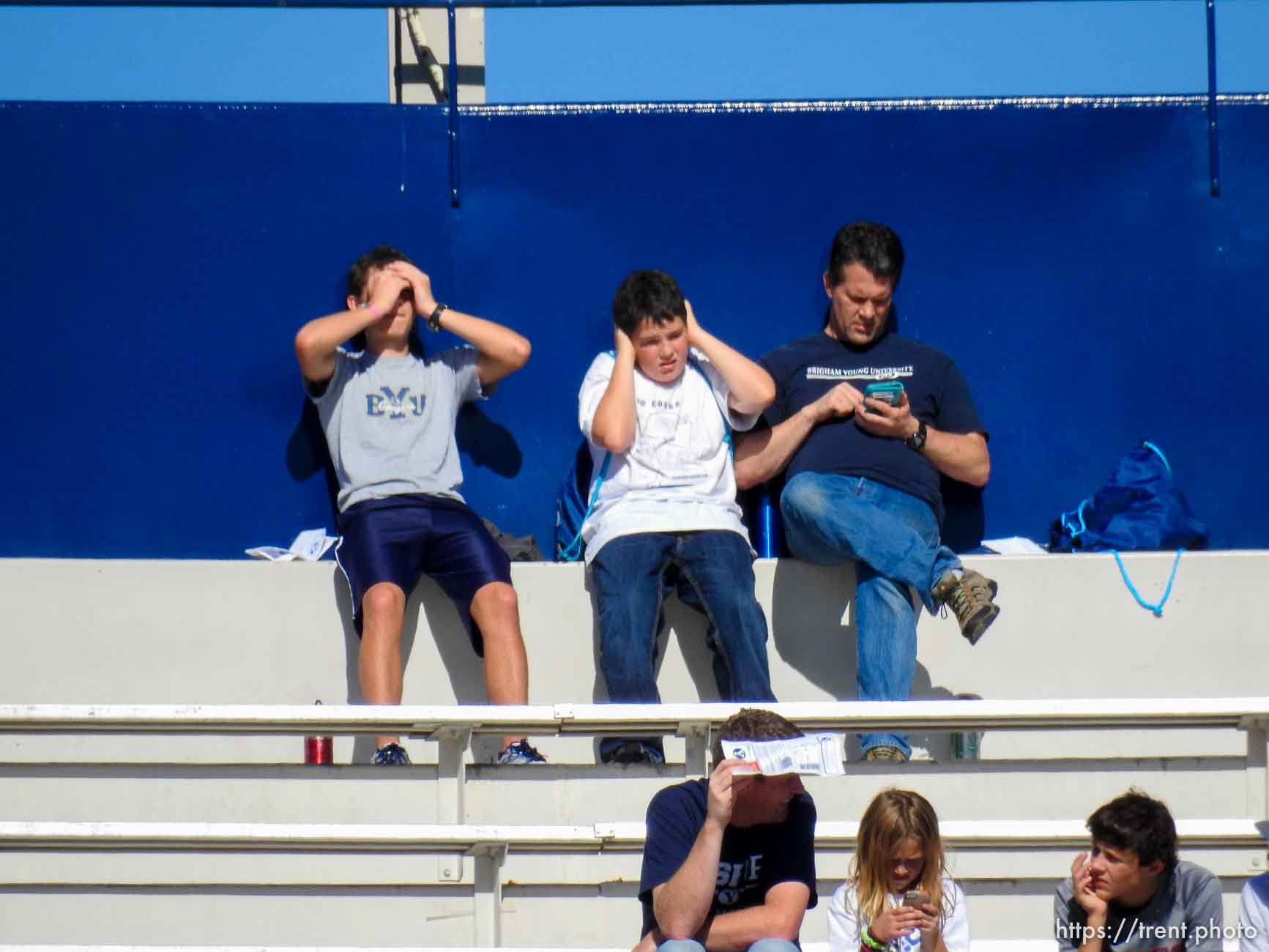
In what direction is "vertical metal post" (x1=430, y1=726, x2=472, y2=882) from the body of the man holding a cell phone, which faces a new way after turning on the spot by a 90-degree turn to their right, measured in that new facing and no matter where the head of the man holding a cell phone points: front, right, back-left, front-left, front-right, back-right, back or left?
front-left

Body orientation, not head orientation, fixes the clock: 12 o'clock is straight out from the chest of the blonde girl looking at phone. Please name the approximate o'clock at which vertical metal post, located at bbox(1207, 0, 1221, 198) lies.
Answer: The vertical metal post is roughly at 7 o'clock from the blonde girl looking at phone.

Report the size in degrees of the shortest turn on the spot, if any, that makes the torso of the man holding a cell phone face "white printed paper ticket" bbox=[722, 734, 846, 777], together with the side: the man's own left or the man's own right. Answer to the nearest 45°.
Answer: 0° — they already face it

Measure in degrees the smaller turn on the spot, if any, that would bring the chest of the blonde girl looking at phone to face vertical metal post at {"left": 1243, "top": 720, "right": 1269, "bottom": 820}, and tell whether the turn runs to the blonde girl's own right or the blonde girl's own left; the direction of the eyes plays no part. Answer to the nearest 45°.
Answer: approximately 135° to the blonde girl's own left

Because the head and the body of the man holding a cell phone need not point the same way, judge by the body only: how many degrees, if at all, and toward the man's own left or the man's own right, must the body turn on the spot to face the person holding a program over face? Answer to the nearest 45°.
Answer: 0° — they already face them

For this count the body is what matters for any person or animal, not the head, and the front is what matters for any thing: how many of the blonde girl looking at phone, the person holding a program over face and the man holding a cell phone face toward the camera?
3

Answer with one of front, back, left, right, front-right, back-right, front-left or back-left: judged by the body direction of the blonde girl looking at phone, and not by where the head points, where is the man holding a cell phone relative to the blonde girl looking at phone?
back

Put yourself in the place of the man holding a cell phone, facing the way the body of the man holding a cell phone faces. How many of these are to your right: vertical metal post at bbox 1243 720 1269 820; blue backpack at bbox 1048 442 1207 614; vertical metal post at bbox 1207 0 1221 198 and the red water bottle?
1

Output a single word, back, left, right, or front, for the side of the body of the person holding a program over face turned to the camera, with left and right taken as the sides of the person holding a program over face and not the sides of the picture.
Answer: front

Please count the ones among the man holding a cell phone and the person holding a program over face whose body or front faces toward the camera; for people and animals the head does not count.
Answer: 2

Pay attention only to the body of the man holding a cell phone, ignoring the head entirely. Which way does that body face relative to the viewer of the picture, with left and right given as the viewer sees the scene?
facing the viewer
